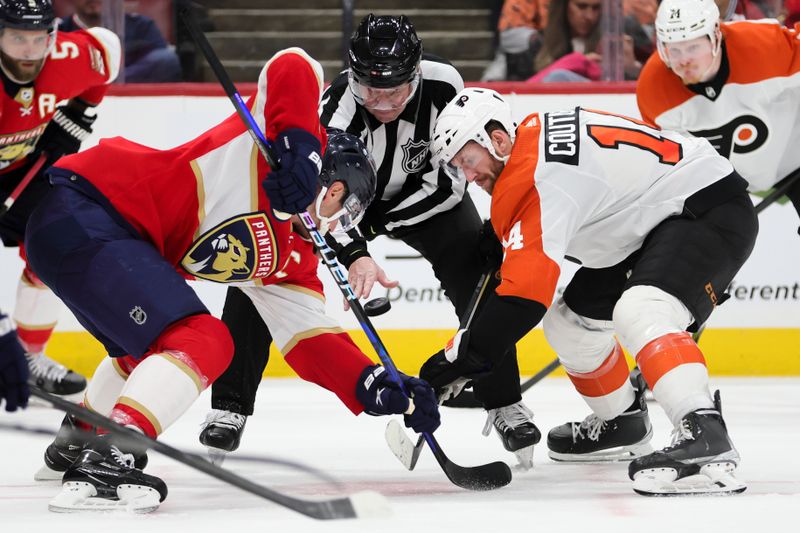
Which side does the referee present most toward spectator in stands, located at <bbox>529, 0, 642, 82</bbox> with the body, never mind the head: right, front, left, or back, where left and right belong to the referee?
back

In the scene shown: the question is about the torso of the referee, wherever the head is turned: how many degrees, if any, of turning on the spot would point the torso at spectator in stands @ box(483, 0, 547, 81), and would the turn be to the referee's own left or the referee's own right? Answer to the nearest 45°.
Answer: approximately 180°

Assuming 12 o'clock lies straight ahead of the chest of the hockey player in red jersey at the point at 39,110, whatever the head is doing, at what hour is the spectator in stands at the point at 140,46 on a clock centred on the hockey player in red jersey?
The spectator in stands is roughly at 7 o'clock from the hockey player in red jersey.

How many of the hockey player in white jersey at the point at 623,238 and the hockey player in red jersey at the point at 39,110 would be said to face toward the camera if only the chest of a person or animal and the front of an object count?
1

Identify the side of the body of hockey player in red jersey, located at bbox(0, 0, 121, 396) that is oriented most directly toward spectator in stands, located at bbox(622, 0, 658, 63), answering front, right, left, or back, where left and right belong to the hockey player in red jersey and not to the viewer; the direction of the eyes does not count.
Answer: left

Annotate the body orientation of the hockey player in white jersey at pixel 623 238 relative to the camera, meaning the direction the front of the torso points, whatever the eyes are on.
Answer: to the viewer's left

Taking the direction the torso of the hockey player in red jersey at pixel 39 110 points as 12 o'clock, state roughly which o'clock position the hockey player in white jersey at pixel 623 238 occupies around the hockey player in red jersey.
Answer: The hockey player in white jersey is roughly at 11 o'clock from the hockey player in red jersey.

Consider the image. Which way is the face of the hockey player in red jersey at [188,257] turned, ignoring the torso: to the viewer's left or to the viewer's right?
to the viewer's right

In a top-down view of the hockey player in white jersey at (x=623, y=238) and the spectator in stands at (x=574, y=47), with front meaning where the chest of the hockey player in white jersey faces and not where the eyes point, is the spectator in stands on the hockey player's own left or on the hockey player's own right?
on the hockey player's own right
